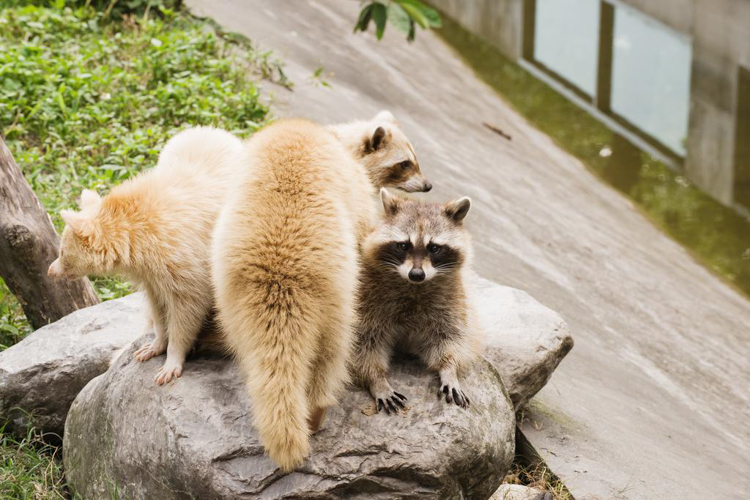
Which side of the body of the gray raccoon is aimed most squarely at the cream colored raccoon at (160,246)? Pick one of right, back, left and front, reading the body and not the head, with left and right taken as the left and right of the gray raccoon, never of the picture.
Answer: right

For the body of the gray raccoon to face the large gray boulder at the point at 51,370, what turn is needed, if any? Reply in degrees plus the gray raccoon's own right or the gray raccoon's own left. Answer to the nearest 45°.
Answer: approximately 90° to the gray raccoon's own right

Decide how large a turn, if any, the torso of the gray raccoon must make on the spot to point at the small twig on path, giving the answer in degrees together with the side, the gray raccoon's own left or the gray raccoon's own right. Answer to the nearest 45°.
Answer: approximately 180°

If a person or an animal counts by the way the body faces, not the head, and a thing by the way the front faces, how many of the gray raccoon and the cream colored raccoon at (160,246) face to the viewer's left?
1

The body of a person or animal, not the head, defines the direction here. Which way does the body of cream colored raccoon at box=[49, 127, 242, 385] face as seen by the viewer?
to the viewer's left

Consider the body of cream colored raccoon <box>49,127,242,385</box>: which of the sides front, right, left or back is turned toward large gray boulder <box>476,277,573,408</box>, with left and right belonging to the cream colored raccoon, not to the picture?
back

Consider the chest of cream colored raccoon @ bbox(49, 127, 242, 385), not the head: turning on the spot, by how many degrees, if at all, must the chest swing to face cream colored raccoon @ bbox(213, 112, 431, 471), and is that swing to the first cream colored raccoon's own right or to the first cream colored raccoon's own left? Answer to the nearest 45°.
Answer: approximately 135° to the first cream colored raccoon's own left

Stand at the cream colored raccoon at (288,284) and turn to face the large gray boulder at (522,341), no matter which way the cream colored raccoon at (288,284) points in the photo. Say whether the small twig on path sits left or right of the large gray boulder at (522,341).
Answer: left

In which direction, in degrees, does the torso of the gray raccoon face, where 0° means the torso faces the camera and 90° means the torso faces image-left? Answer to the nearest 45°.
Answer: approximately 0°

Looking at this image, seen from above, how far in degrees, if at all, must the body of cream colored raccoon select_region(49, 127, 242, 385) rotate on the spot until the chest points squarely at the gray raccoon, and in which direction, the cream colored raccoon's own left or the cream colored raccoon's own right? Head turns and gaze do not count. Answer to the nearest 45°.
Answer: approximately 180°

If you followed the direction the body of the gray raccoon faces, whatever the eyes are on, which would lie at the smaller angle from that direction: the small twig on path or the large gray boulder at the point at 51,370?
the large gray boulder

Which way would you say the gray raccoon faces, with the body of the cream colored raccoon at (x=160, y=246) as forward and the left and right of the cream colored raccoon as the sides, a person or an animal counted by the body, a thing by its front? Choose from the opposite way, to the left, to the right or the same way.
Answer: to the left
